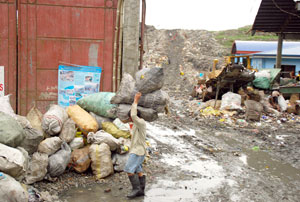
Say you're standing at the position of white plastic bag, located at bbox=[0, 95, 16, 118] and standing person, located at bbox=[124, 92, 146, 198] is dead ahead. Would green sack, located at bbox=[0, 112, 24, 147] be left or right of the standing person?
right

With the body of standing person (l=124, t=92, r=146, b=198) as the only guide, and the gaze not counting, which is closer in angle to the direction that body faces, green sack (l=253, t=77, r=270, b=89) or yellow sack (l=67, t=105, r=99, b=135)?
the yellow sack
